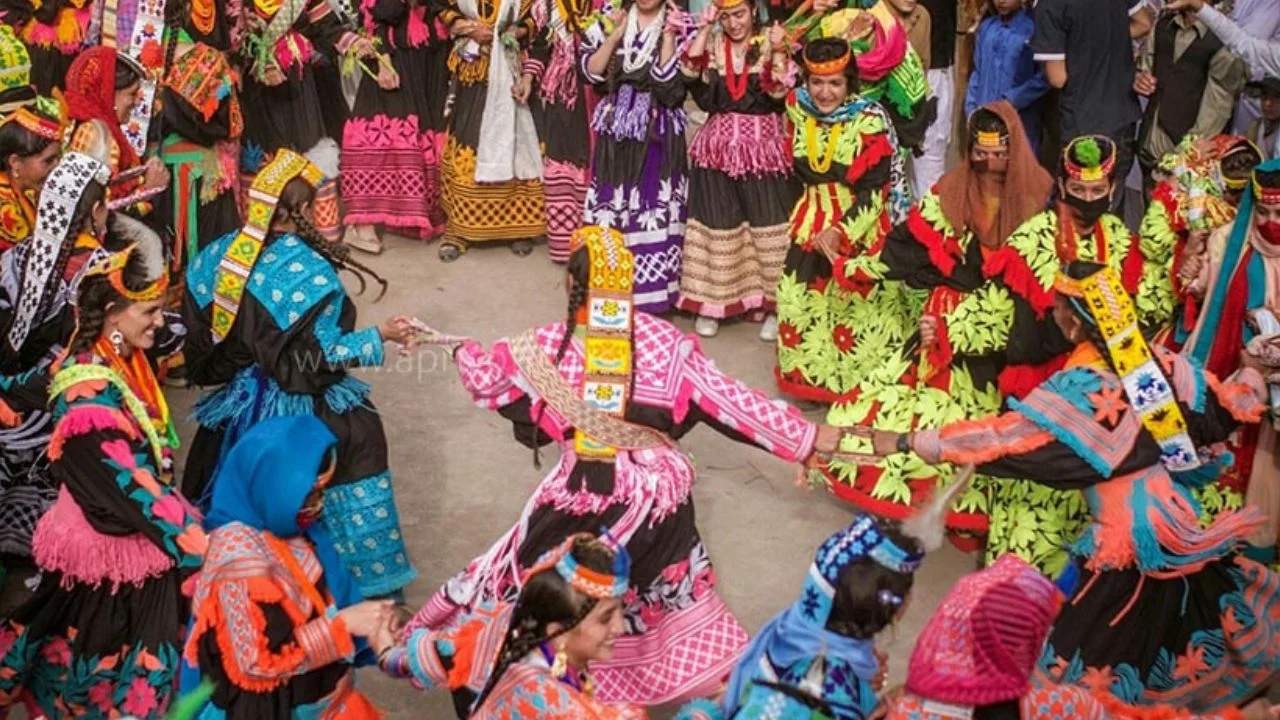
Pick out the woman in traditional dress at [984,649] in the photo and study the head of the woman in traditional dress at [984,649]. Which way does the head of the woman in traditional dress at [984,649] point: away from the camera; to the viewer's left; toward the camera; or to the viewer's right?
away from the camera

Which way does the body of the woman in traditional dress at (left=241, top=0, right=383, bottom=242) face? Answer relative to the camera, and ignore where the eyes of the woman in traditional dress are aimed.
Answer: toward the camera

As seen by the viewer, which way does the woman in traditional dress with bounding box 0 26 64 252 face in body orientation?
to the viewer's right

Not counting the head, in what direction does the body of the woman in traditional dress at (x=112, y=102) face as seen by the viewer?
to the viewer's right

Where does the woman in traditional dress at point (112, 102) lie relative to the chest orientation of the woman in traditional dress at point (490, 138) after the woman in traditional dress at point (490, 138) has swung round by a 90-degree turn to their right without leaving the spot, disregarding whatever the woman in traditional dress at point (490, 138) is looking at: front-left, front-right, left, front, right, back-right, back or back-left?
front-left

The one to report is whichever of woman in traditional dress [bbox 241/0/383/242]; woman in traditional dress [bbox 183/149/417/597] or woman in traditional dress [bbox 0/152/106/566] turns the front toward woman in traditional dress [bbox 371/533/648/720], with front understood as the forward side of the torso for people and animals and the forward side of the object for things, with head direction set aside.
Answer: woman in traditional dress [bbox 241/0/383/242]

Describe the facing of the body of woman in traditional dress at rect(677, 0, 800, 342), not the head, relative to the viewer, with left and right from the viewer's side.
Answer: facing the viewer

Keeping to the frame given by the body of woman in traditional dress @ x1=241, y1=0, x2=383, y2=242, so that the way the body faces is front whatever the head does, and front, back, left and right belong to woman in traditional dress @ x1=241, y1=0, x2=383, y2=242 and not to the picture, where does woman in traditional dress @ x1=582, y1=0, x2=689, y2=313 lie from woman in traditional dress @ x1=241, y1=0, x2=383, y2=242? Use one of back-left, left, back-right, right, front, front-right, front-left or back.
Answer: front-left

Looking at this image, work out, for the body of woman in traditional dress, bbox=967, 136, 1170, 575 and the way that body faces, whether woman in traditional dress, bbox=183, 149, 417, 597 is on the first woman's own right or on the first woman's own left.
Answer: on the first woman's own right

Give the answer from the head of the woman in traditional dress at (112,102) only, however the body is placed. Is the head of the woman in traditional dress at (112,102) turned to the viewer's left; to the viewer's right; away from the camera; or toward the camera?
to the viewer's right
